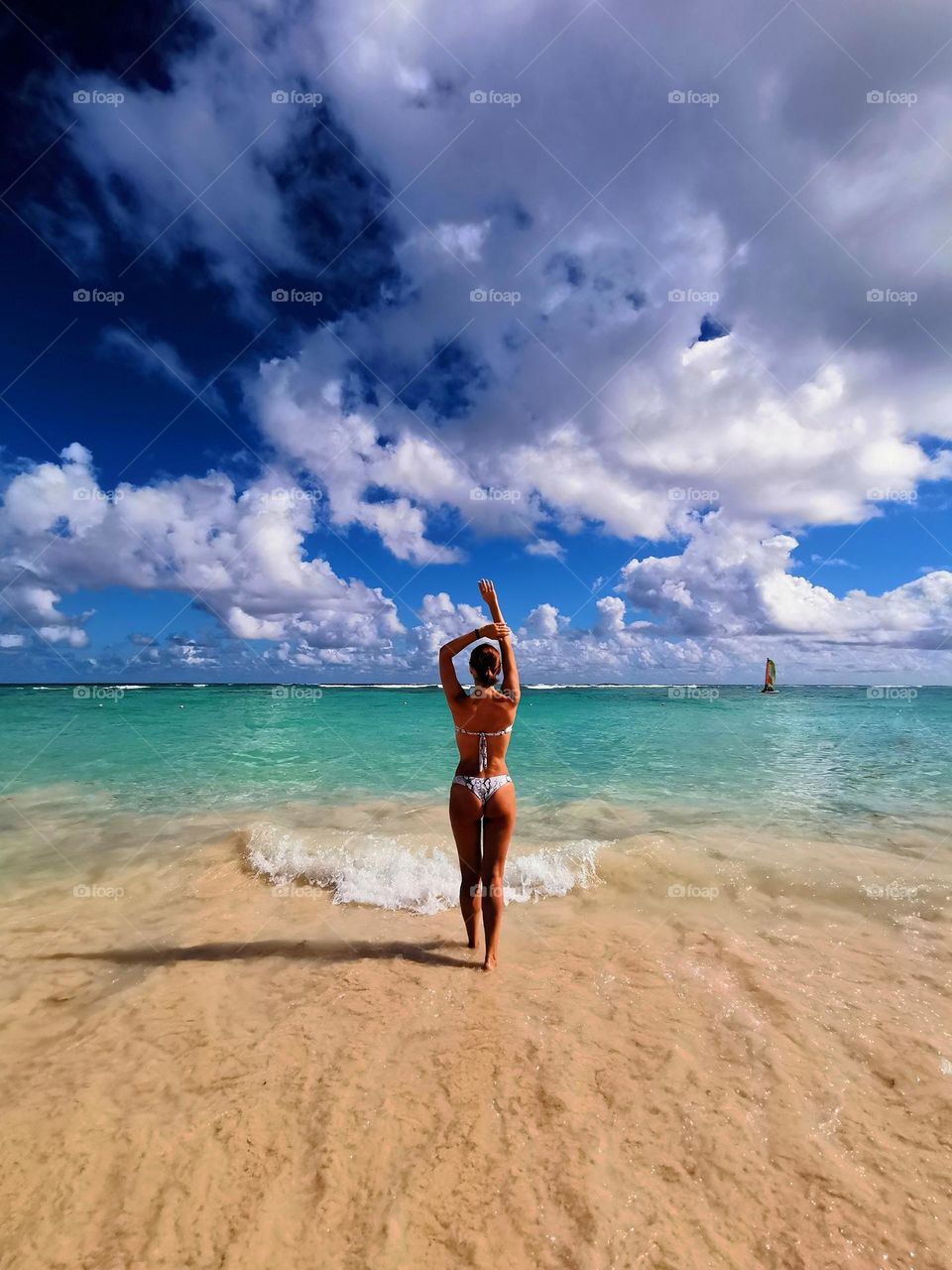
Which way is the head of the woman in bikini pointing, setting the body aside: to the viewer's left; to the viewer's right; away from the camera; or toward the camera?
away from the camera

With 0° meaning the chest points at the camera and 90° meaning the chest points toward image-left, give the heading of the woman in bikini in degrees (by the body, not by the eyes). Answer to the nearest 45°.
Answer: approximately 180°
